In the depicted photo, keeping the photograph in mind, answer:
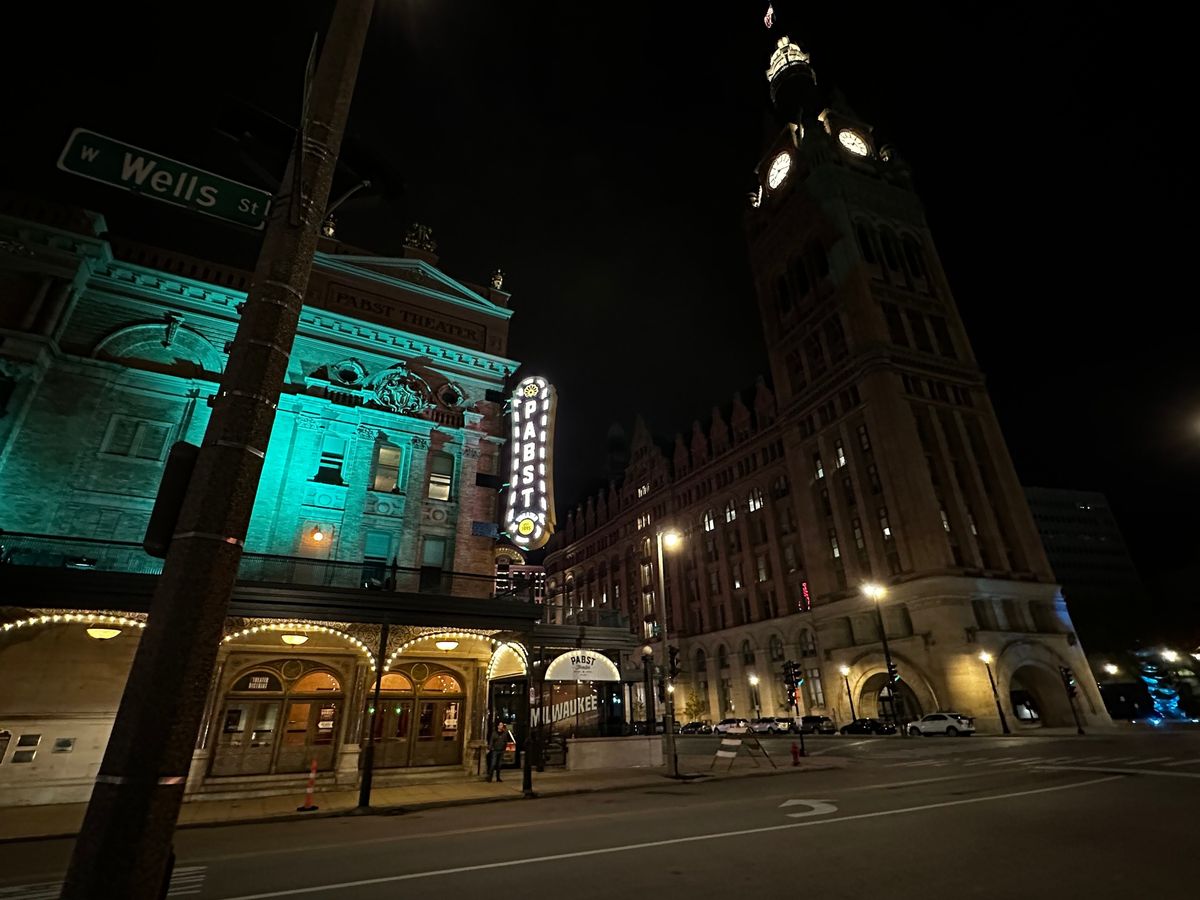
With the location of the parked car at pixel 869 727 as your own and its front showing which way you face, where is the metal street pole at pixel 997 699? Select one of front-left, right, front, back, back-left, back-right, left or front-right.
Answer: back

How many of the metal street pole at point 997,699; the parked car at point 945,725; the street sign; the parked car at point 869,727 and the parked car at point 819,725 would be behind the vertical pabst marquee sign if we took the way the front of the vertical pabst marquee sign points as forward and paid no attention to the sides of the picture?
4

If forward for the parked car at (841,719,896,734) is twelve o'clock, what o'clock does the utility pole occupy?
The utility pole is roughly at 9 o'clock from the parked car.

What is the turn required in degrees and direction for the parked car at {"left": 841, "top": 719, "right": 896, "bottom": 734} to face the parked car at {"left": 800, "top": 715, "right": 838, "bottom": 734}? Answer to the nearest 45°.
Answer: approximately 45° to its right

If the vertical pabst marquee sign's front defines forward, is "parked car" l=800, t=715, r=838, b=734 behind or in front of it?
behind

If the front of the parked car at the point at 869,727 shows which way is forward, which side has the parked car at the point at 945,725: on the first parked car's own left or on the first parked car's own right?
on the first parked car's own left

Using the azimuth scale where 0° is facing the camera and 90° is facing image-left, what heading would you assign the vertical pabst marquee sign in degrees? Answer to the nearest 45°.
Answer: approximately 45°

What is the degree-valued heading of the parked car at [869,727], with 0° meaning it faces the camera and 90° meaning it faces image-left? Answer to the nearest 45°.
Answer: approximately 90°

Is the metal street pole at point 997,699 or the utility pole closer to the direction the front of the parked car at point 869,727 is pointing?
the utility pole

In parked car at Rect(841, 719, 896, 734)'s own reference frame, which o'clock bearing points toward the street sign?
The street sign is roughly at 9 o'clock from the parked car.

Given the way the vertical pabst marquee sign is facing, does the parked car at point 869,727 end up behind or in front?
behind

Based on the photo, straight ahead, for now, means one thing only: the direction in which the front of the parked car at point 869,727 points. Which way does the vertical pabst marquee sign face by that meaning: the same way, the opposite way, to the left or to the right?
to the left
